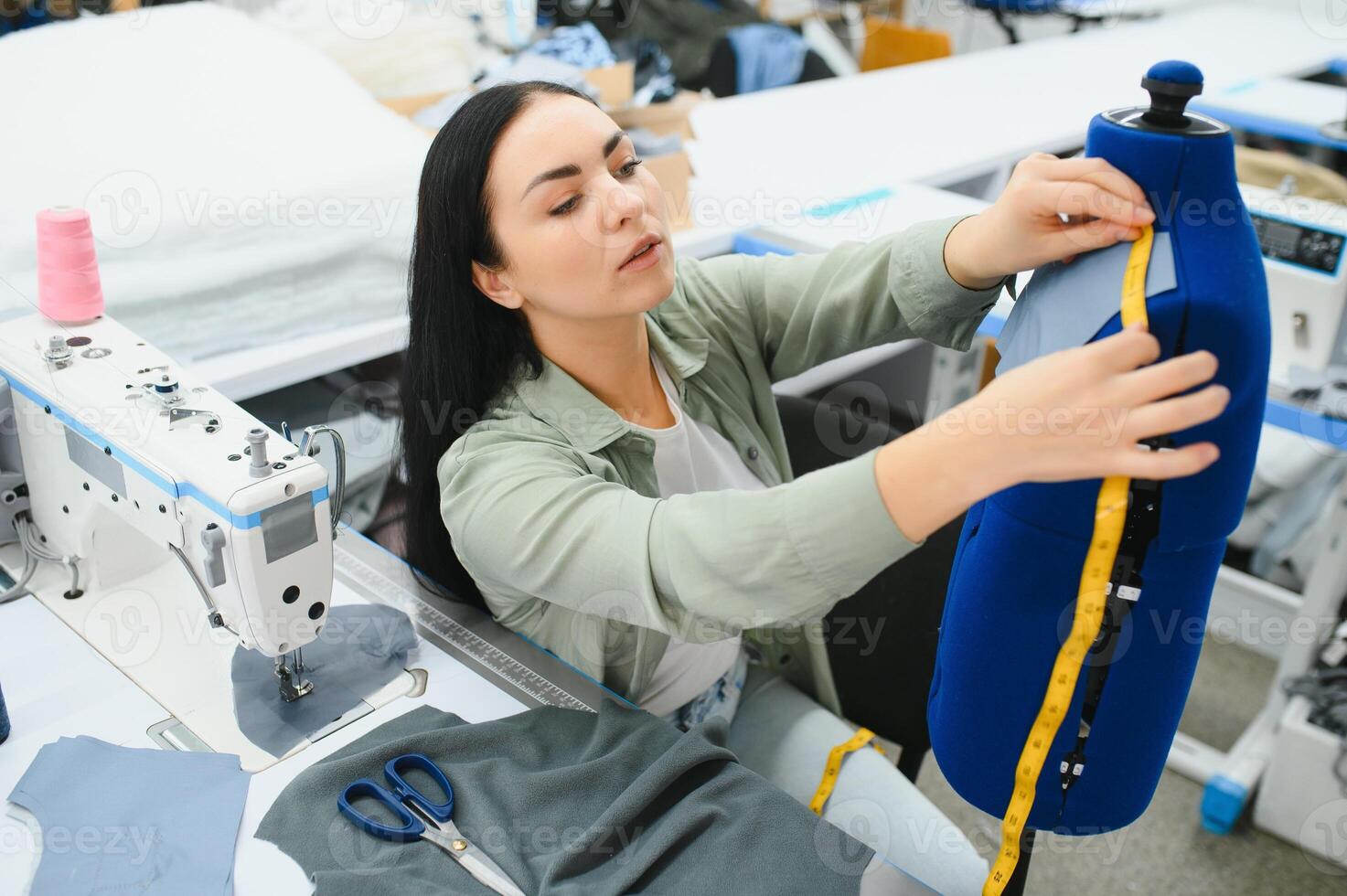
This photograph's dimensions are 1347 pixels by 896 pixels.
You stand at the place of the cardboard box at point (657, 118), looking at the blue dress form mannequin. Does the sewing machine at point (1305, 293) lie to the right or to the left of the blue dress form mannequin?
left

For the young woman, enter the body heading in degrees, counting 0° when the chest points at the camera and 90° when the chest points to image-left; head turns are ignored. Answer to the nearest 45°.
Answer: approximately 315°

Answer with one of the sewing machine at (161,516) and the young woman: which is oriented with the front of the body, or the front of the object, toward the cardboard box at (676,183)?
the sewing machine

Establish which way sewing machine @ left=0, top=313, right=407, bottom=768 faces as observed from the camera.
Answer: facing away from the viewer and to the right of the viewer

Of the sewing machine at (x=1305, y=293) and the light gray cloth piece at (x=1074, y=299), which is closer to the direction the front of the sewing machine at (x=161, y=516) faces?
the sewing machine

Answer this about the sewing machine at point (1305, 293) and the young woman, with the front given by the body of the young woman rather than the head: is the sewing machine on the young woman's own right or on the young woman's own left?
on the young woman's own left

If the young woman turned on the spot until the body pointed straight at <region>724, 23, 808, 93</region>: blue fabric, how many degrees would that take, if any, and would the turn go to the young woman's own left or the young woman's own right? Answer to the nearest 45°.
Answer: approximately 135° to the young woman's own left
